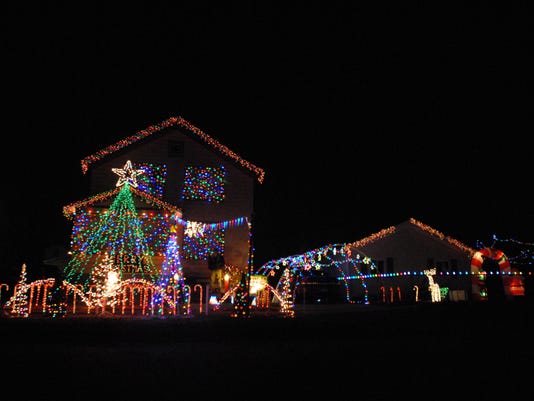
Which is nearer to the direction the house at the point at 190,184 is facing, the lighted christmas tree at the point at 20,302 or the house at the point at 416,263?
the lighted christmas tree

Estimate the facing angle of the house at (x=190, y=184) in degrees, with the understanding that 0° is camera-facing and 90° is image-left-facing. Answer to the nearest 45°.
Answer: approximately 0°

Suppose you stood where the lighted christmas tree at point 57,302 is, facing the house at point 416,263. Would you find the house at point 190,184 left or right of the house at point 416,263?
left

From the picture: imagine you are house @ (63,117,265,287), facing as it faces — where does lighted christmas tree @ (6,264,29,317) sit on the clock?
The lighted christmas tree is roughly at 1 o'clock from the house.

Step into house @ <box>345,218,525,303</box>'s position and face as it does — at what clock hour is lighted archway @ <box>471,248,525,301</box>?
The lighted archway is roughly at 10 o'clock from the house.

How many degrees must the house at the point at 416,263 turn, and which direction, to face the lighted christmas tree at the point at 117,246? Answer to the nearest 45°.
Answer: approximately 45° to its right

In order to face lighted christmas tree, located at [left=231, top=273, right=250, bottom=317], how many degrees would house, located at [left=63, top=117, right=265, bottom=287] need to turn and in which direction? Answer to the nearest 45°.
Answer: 0° — it already faces it

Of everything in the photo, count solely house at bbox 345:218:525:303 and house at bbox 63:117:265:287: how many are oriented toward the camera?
2

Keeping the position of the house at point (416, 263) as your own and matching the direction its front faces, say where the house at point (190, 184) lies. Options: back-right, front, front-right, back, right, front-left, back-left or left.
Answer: front-right

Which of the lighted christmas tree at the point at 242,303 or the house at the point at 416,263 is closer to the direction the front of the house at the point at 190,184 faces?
the lighted christmas tree
